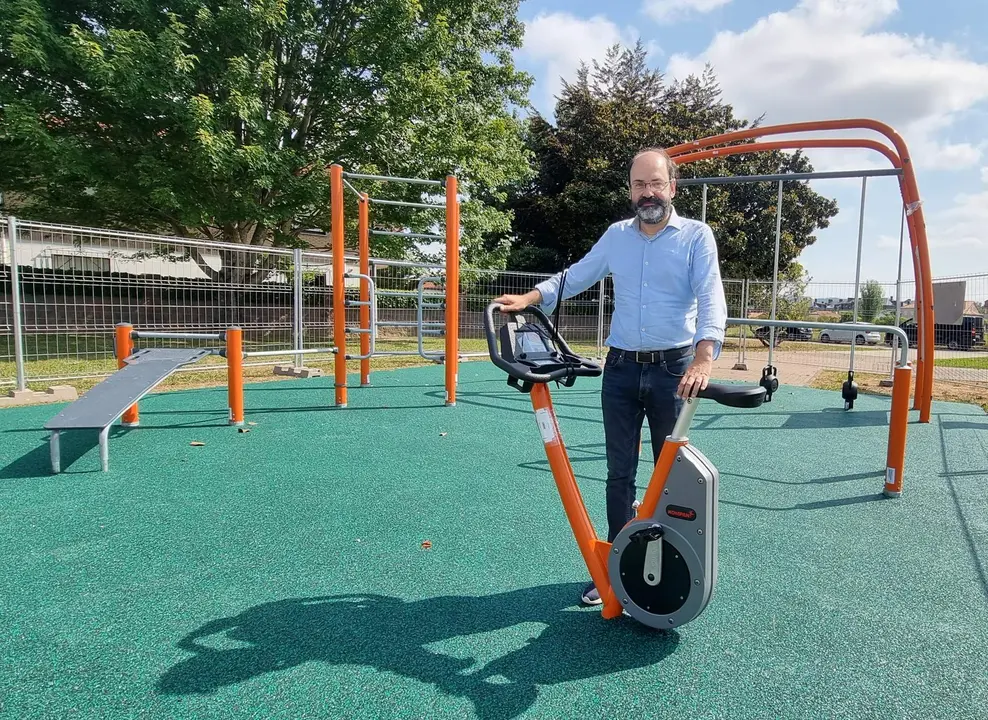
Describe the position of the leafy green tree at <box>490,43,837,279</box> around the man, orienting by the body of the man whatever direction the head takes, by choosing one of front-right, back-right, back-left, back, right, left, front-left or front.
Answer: back

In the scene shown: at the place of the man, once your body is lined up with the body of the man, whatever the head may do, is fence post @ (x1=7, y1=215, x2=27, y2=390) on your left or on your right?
on your right

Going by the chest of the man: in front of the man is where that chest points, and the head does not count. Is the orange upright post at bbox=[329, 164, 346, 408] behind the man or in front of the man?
behind

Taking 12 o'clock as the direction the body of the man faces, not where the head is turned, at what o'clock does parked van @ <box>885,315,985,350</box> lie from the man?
The parked van is roughly at 7 o'clock from the man.

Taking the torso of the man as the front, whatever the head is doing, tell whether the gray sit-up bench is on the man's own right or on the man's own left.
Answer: on the man's own right

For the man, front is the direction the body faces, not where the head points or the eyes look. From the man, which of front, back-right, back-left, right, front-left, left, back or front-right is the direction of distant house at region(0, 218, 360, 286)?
back-right

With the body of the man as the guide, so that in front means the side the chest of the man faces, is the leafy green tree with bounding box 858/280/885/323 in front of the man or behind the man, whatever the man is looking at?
behind

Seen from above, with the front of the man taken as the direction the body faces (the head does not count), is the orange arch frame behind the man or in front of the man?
behind
